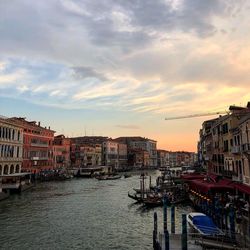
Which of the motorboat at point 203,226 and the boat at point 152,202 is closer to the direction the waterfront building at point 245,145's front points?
the boat

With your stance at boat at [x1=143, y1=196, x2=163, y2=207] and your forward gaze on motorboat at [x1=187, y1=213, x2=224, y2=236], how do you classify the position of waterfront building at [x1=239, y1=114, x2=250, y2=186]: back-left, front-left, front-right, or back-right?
front-left

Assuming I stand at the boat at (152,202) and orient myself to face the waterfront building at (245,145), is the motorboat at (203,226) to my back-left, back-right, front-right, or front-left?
front-right

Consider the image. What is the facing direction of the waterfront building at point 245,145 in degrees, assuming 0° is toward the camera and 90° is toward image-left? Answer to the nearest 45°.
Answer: approximately 90°
